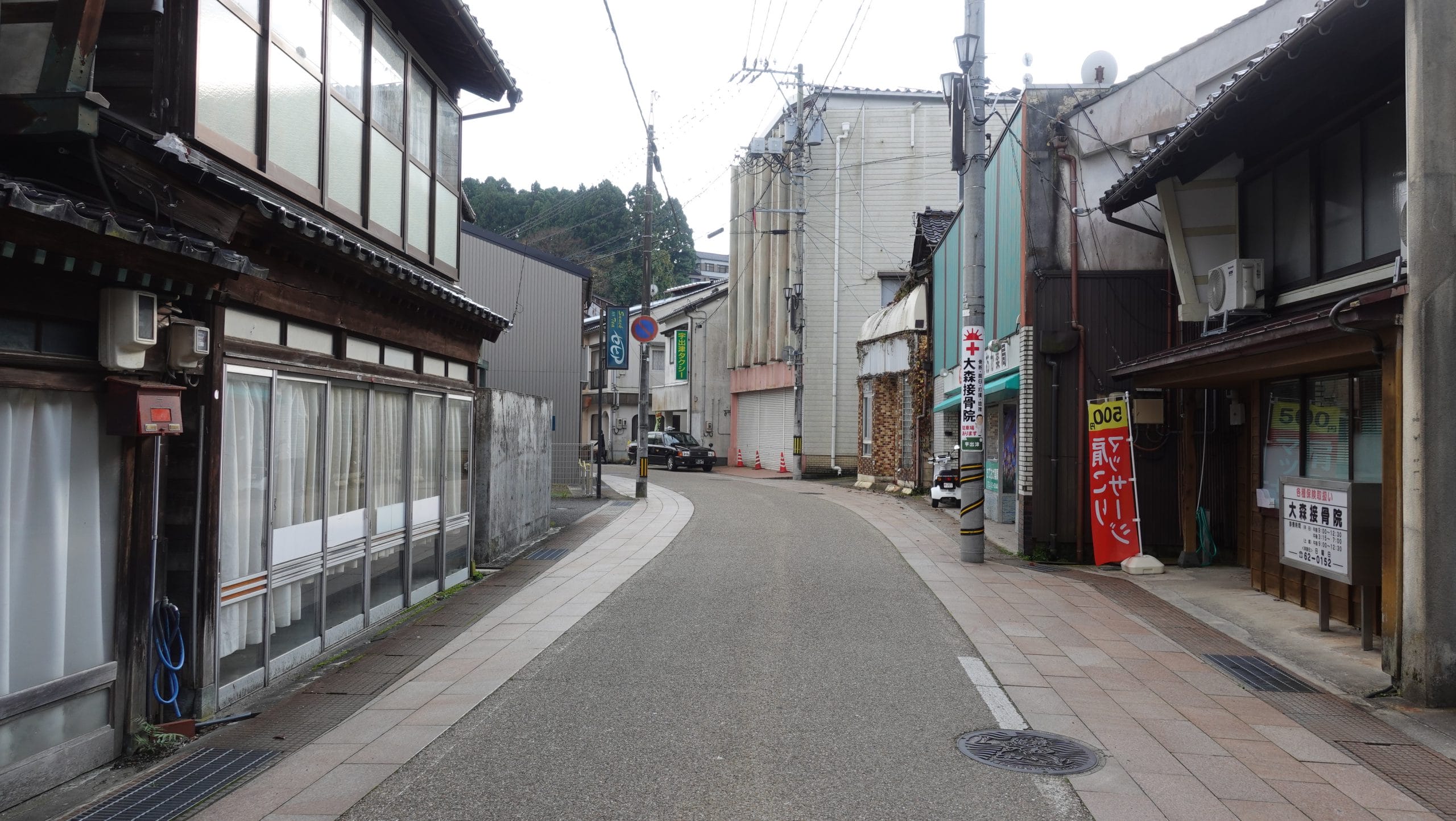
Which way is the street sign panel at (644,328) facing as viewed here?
toward the camera

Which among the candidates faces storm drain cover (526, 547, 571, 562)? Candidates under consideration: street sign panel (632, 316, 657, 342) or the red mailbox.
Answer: the street sign panel

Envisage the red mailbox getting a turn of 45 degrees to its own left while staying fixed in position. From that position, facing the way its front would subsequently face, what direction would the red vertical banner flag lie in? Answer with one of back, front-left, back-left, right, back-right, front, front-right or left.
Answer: front

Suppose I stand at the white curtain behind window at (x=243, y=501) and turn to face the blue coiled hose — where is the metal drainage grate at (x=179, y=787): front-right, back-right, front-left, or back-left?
front-left

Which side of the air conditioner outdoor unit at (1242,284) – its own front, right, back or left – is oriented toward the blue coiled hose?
front

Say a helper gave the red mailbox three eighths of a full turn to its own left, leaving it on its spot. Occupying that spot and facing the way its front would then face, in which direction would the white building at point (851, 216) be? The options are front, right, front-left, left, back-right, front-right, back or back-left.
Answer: front-right

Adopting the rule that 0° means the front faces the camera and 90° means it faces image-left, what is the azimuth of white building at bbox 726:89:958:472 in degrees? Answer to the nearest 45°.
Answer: approximately 45°

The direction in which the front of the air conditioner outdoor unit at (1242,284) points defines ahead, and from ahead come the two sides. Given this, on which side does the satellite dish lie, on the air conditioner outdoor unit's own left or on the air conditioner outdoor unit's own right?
on the air conditioner outdoor unit's own right

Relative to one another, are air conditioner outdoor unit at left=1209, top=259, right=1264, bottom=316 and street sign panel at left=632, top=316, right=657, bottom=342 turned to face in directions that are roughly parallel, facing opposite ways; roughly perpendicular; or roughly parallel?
roughly perpendicular

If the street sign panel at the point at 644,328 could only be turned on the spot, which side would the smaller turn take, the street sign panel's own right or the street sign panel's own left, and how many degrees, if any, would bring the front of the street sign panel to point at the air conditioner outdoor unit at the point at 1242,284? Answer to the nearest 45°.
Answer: approximately 45° to the street sign panel's own left

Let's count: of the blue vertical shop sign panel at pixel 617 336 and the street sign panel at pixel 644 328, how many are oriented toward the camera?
2

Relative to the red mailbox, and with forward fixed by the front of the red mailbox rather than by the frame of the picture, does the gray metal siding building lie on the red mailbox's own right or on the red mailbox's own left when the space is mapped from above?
on the red mailbox's own left

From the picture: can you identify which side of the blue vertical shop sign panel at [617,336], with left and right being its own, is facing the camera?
front

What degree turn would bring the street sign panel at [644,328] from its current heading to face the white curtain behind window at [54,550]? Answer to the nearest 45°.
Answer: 0° — it already faces it
